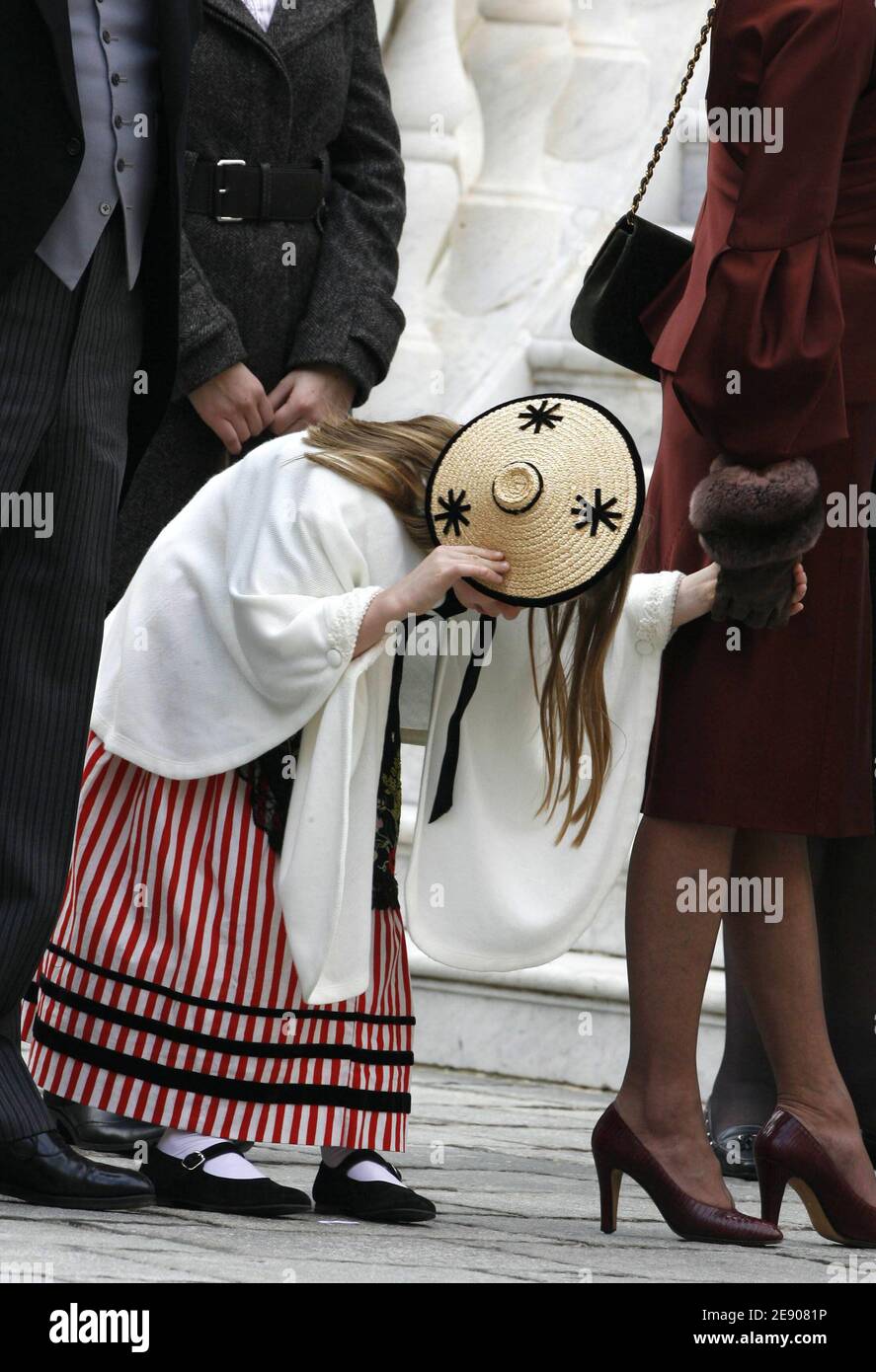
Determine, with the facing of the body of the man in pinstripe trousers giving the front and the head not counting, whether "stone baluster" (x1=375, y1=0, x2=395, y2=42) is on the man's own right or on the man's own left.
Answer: on the man's own left

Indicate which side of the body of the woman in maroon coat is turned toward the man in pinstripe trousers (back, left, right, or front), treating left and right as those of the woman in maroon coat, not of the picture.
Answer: back

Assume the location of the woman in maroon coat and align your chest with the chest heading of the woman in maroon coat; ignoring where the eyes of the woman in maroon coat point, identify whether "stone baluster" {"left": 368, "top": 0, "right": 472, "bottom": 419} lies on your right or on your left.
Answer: on your left

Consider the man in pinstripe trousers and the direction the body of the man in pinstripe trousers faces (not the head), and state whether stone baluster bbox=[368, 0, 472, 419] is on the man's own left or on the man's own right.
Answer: on the man's own left

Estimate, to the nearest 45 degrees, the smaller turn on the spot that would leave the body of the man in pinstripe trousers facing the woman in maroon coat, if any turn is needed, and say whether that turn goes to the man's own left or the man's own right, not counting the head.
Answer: approximately 45° to the man's own left

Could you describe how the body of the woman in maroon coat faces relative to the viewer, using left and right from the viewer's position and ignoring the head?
facing to the right of the viewer
